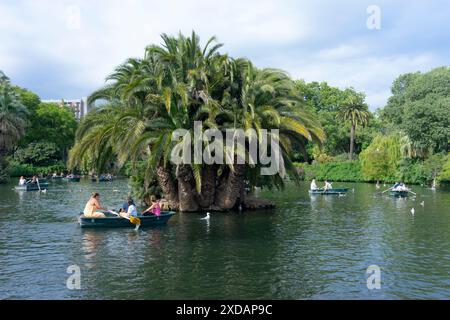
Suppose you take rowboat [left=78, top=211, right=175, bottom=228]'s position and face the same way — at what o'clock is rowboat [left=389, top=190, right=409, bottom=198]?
rowboat [left=389, top=190, right=409, bottom=198] is roughly at 11 o'clock from rowboat [left=78, top=211, right=175, bottom=228].

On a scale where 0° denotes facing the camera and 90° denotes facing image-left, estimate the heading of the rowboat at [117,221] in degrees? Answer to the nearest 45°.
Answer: approximately 270°

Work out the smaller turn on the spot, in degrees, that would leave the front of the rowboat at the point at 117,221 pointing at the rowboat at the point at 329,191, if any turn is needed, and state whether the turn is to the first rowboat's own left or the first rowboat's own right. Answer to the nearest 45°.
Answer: approximately 45° to the first rowboat's own left
